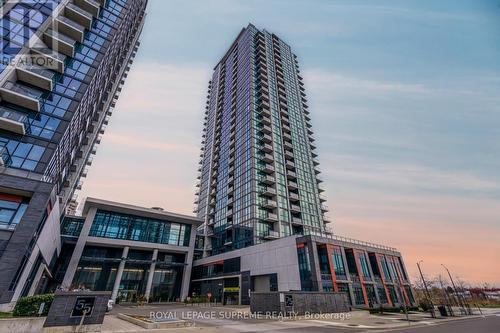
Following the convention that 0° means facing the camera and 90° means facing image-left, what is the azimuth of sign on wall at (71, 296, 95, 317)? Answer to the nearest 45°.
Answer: approximately 0°

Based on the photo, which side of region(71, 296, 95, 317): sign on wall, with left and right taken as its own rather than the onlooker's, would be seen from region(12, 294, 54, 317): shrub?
right
